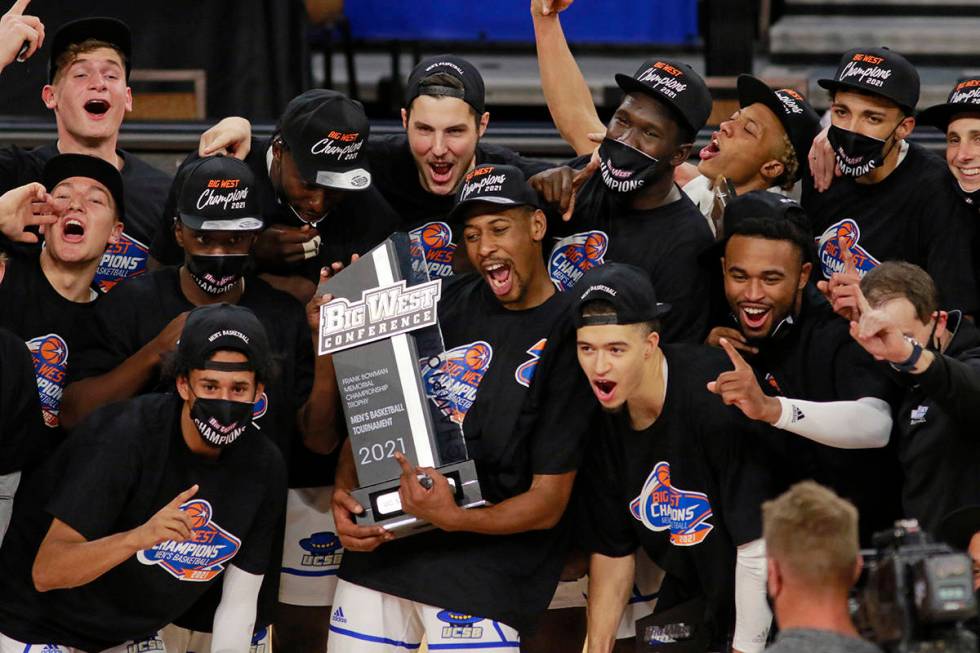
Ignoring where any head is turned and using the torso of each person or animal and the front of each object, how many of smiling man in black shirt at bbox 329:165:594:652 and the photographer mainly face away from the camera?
1

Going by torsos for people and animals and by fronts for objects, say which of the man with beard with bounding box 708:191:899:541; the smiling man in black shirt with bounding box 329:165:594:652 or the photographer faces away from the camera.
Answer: the photographer

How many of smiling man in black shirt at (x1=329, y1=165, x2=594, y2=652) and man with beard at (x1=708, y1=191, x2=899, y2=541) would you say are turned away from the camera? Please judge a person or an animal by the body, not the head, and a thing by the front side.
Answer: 0

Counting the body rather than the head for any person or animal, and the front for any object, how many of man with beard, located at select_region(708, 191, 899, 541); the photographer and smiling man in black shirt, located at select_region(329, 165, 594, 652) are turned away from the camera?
1

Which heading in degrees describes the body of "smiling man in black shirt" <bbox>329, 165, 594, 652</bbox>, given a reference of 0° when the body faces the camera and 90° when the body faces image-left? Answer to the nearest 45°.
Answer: approximately 45°

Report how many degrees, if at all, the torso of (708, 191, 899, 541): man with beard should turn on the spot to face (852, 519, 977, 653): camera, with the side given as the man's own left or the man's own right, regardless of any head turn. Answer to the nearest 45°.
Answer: approximately 45° to the man's own left

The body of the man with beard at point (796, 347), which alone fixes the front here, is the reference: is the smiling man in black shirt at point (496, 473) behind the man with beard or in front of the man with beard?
in front

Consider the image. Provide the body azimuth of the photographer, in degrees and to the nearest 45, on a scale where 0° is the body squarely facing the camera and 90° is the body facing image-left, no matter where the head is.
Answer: approximately 180°

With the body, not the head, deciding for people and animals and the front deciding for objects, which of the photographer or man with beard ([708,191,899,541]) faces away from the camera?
the photographer

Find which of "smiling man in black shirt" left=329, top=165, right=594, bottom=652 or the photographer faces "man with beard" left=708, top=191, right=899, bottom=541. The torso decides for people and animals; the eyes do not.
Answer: the photographer

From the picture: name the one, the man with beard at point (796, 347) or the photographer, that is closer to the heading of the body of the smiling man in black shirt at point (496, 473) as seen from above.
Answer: the photographer

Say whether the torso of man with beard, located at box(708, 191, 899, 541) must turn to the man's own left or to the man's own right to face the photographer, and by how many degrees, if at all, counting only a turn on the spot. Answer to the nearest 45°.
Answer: approximately 45° to the man's own left

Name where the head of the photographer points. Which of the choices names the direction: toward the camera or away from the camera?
away from the camera
